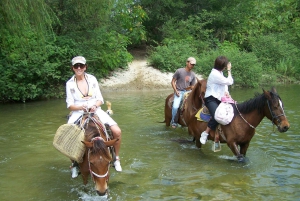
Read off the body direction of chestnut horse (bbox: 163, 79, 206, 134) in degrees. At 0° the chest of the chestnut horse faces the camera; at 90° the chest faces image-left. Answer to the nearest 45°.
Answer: approximately 315°

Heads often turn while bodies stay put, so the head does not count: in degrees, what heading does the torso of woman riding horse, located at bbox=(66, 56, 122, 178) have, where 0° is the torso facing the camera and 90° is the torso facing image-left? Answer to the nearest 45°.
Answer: approximately 0°

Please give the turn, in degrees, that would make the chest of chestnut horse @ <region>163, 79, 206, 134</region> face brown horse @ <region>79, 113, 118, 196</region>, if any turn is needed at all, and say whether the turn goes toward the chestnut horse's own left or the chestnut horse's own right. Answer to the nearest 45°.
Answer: approximately 45° to the chestnut horse's own right

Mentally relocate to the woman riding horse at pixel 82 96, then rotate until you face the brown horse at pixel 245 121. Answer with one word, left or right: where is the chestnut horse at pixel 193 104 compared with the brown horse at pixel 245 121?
left

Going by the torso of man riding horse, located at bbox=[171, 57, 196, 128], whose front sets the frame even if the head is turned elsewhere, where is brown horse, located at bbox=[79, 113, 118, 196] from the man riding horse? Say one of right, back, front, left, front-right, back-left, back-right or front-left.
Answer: front-right

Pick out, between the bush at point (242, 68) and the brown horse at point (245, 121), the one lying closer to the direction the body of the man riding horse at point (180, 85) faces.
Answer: the brown horse

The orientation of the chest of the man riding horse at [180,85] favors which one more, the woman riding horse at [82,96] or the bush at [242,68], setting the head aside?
the woman riding horse

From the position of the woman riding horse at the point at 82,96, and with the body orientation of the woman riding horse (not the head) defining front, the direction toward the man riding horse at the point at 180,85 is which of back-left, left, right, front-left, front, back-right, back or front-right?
back-left

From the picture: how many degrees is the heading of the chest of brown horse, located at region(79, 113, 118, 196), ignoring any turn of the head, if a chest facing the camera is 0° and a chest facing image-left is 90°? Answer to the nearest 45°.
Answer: approximately 0°

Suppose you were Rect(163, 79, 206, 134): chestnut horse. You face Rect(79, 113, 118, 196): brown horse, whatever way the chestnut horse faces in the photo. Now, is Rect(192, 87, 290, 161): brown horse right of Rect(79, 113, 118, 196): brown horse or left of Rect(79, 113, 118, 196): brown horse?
left
